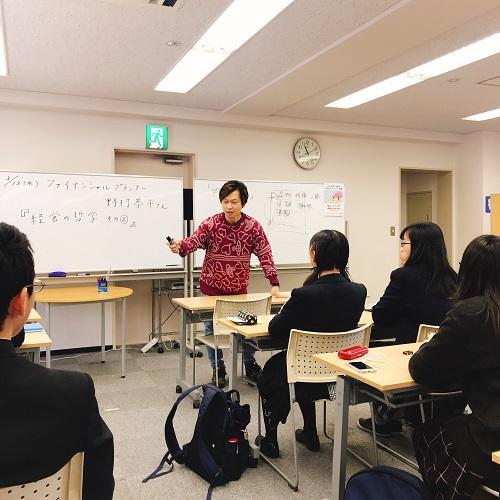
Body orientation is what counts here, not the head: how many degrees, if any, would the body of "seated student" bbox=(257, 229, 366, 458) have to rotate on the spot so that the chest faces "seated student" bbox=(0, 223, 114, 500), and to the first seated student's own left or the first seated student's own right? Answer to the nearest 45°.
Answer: approximately 135° to the first seated student's own left

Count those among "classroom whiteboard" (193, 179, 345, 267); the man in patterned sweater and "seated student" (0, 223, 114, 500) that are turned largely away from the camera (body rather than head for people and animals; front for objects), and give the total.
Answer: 1

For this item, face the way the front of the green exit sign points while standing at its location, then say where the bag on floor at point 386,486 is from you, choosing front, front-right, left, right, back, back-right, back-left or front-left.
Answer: front

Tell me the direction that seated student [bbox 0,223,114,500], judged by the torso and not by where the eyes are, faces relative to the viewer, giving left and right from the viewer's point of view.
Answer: facing away from the viewer

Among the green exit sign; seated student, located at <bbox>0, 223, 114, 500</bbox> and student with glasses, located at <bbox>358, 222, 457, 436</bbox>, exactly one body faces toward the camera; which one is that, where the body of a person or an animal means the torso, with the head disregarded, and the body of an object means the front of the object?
the green exit sign

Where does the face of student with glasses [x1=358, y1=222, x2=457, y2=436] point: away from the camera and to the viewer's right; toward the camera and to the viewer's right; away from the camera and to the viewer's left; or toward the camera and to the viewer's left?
away from the camera and to the viewer's left

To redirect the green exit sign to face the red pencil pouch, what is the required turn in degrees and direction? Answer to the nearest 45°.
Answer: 0° — it already faces it

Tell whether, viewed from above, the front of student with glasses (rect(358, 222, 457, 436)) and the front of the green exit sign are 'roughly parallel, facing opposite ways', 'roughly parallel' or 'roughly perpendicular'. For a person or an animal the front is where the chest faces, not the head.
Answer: roughly parallel, facing opposite ways

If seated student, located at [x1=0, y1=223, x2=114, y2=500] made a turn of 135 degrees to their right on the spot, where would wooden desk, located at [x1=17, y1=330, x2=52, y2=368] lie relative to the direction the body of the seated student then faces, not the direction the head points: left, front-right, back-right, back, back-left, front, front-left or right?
back-left

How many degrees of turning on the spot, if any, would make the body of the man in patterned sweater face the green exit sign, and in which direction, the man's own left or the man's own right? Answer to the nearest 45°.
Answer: approximately 135° to the man's own right

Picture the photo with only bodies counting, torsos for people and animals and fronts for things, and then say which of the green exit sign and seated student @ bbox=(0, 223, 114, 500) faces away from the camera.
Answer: the seated student

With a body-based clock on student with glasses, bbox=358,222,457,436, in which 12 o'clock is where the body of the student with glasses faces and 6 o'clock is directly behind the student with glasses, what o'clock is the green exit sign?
The green exit sign is roughly at 12 o'clock from the student with glasses.

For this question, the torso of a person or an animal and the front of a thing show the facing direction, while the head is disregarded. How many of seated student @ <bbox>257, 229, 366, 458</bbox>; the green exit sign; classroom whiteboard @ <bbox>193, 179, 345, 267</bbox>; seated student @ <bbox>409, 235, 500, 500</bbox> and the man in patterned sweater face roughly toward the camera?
3

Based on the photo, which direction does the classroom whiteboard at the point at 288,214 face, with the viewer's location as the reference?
facing the viewer

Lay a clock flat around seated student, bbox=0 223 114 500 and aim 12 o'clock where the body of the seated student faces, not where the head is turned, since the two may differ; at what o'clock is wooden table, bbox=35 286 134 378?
The wooden table is roughly at 12 o'clock from the seated student.

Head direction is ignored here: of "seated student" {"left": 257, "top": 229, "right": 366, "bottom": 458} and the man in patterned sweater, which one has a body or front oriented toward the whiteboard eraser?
the seated student

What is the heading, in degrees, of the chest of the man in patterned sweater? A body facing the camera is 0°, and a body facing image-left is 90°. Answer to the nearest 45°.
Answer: approximately 0°

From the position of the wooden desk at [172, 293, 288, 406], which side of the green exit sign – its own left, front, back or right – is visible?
front

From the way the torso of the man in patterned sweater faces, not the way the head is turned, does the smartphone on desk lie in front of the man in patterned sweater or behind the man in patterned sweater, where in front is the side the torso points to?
in front

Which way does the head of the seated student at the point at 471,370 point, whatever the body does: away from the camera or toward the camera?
away from the camera

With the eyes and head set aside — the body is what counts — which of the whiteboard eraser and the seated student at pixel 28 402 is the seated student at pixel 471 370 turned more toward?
the whiteboard eraser

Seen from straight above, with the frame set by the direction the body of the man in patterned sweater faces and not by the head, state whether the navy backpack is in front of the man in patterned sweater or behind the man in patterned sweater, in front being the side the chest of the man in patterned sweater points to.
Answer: in front
